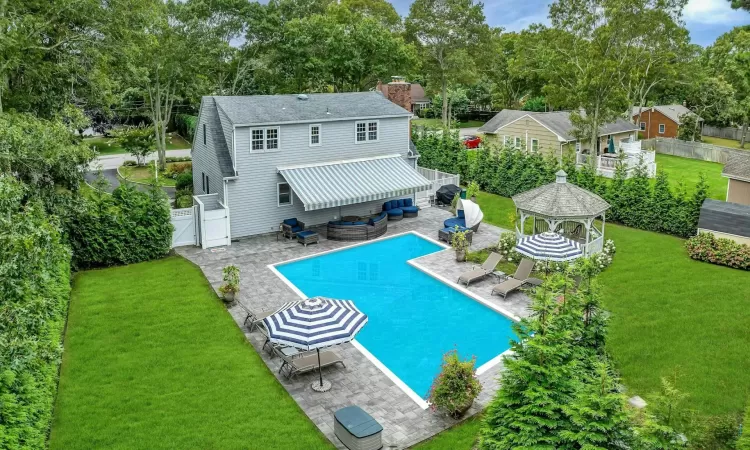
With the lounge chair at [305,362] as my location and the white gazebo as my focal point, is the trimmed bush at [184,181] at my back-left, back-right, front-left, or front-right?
front-left

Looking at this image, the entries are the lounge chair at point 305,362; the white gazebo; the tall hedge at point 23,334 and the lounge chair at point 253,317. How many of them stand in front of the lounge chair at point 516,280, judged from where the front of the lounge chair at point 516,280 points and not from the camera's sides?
3

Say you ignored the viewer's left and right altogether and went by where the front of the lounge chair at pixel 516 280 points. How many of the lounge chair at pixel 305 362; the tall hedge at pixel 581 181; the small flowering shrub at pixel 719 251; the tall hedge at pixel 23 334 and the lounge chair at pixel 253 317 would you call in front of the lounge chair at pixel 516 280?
3

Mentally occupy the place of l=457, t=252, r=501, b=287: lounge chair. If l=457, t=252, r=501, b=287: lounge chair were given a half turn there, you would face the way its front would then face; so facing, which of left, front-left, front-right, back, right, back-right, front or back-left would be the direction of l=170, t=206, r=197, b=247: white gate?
back-left

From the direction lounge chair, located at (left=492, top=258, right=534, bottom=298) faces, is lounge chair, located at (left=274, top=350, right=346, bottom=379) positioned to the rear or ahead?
ahead

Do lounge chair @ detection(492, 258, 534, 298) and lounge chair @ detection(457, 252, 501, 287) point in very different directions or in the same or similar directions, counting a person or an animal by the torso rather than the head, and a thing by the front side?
same or similar directions

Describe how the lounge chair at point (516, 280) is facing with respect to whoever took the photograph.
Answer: facing the viewer and to the left of the viewer

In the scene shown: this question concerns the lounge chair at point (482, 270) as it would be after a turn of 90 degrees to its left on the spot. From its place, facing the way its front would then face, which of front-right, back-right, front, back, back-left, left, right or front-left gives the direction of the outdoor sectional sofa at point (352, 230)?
back

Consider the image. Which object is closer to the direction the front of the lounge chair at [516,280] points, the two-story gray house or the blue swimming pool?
the blue swimming pool

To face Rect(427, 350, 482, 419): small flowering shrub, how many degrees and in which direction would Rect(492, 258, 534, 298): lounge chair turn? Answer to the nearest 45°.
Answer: approximately 45° to its left

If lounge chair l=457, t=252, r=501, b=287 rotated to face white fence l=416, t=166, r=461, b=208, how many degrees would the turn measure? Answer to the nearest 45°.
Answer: approximately 135° to its right

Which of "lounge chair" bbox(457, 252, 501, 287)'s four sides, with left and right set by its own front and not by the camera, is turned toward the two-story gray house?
right

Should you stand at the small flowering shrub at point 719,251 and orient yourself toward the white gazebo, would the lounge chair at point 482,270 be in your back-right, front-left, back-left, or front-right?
front-left

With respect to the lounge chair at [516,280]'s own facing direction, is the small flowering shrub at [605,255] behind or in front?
behind

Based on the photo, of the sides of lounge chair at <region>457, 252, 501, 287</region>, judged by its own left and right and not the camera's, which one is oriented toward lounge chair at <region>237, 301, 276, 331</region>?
front

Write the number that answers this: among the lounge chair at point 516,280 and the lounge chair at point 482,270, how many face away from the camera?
0
